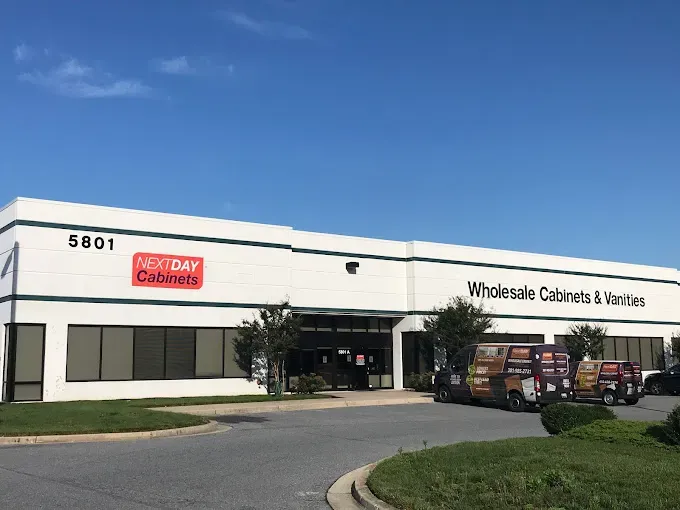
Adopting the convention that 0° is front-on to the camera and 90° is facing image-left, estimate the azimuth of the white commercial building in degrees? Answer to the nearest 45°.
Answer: approximately 315°

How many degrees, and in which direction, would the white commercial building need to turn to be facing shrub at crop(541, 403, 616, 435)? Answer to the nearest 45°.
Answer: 0° — it already faces it

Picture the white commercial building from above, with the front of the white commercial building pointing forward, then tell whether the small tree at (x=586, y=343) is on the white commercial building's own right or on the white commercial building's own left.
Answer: on the white commercial building's own left

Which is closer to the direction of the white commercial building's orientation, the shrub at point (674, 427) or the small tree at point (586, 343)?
the shrub

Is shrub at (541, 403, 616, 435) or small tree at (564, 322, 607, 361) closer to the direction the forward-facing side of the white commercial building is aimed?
the shrub
